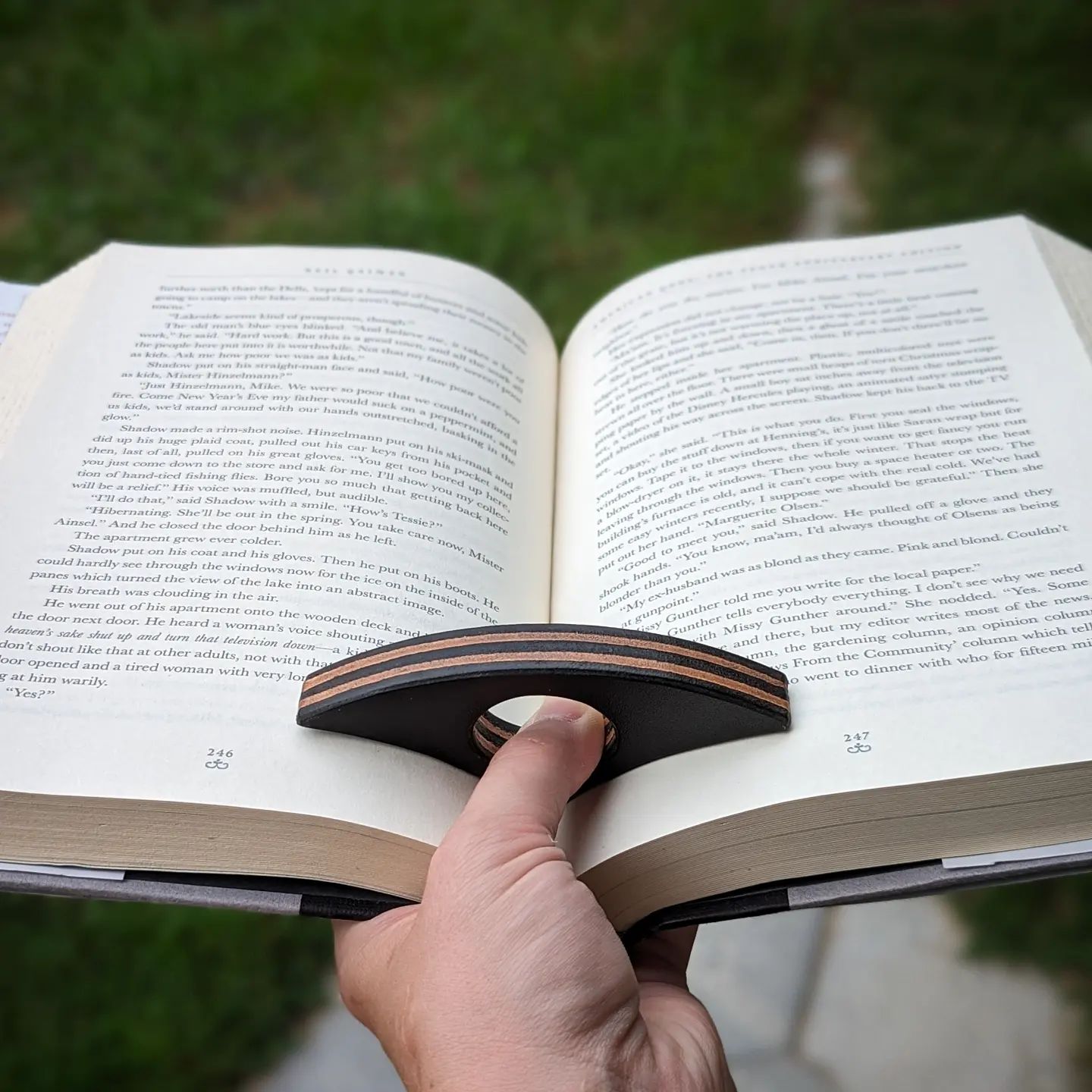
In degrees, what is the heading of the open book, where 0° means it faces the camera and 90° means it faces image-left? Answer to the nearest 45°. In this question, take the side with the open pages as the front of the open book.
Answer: approximately 0°
